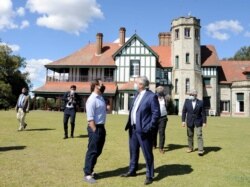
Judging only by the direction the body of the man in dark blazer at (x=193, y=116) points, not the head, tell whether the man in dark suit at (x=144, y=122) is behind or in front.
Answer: in front

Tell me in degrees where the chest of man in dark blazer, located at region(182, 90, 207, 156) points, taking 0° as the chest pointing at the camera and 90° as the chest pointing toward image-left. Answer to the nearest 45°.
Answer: approximately 0°

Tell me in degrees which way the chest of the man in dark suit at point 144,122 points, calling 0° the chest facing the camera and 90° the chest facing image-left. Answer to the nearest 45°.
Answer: approximately 45°

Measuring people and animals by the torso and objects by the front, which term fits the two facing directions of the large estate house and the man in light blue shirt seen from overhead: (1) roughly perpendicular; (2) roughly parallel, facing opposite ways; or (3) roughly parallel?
roughly perpendicular

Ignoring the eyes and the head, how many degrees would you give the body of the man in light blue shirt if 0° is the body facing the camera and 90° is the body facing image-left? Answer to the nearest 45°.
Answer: approximately 270°

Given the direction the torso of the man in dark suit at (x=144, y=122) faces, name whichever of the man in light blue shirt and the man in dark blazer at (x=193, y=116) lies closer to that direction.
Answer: the man in light blue shirt

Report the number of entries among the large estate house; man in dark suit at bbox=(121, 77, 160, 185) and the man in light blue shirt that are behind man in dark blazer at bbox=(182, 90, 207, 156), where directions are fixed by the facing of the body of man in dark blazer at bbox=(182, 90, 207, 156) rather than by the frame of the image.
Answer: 1

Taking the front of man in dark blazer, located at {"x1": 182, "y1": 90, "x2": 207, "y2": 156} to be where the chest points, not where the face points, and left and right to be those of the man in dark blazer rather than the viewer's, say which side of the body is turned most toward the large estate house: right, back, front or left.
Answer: back

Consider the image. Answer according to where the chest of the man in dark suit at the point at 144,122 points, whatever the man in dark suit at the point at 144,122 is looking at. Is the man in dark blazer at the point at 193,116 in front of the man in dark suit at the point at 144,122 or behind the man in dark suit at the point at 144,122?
behind

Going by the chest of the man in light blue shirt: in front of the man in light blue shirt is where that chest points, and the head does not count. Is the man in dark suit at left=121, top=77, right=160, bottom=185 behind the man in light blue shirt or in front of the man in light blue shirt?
in front

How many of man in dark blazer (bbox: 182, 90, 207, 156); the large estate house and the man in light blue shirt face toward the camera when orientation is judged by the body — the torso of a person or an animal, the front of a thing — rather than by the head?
2
